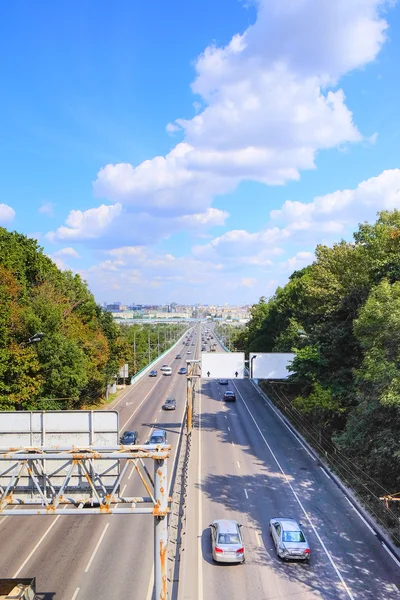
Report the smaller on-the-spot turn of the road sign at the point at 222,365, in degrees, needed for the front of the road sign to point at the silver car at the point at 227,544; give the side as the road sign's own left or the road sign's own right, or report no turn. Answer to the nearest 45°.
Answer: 0° — it already faces it

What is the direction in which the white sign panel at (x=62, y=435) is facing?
away from the camera

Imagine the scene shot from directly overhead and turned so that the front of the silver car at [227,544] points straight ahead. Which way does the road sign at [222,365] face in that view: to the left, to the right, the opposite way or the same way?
the opposite way

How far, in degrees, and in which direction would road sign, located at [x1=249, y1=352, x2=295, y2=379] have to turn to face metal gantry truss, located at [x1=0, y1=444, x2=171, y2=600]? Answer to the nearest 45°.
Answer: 0° — it already faces it

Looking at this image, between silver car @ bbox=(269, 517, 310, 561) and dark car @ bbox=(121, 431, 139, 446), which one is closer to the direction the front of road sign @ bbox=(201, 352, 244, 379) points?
the silver car

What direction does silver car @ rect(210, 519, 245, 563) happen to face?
away from the camera

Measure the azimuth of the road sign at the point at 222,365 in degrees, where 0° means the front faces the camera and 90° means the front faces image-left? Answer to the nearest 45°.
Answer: approximately 0°

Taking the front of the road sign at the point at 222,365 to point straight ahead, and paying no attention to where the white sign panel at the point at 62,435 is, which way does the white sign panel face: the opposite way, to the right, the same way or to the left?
the opposite way
